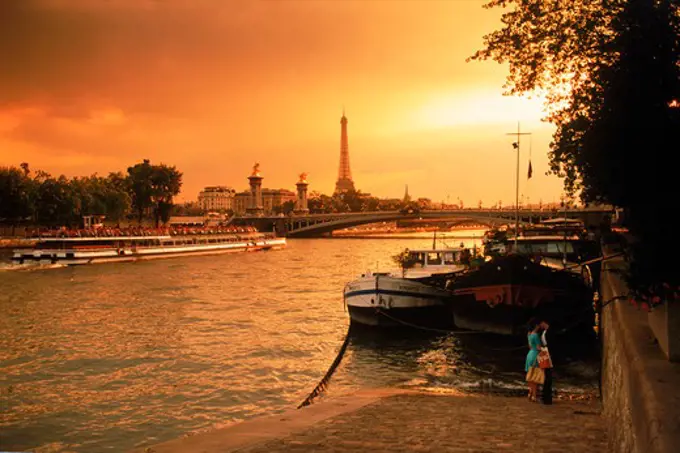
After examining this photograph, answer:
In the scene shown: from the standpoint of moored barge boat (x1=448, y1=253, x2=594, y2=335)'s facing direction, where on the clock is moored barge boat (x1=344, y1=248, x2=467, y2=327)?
moored barge boat (x1=344, y1=248, x2=467, y2=327) is roughly at 4 o'clock from moored barge boat (x1=448, y1=253, x2=594, y2=335).

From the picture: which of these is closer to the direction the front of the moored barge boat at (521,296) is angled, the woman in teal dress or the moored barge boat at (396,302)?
the woman in teal dress

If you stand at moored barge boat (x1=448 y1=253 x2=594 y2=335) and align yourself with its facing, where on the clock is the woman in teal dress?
The woman in teal dress is roughly at 12 o'clock from the moored barge boat.
